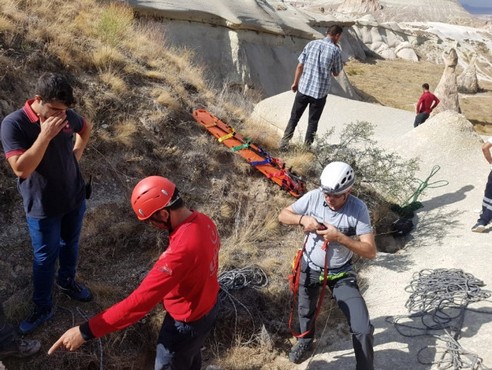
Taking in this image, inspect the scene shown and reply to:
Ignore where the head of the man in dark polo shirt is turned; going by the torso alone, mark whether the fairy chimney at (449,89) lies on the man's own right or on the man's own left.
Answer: on the man's own left

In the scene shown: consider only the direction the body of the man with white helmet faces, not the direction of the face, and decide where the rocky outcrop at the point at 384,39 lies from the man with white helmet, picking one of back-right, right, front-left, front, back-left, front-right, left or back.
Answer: back

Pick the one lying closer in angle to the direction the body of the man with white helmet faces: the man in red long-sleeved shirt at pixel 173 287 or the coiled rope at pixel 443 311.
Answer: the man in red long-sleeved shirt

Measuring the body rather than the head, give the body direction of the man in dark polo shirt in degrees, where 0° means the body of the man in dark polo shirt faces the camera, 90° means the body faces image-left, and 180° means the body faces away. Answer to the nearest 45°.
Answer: approximately 315°

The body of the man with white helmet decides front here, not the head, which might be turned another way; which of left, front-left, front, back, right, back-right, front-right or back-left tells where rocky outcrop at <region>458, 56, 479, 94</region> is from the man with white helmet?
back

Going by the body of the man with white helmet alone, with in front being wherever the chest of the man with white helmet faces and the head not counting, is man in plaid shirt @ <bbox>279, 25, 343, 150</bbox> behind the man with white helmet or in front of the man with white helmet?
behind

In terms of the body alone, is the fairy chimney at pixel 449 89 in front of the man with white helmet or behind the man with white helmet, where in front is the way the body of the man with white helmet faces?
behind

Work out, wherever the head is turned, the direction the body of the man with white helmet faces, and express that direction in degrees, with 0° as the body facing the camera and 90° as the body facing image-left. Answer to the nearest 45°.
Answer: approximately 0°

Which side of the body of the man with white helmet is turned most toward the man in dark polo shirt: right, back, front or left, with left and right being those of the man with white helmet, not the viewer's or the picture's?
right

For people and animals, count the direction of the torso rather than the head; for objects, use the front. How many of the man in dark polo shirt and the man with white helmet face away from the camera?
0

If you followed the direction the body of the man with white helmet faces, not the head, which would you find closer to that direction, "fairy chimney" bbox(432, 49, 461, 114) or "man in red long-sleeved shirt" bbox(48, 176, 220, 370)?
the man in red long-sleeved shirt
